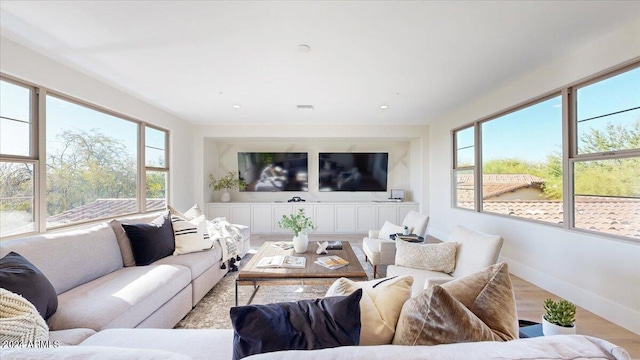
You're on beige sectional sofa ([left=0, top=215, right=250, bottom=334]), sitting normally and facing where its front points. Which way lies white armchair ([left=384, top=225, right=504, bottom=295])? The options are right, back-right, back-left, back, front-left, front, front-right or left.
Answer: front

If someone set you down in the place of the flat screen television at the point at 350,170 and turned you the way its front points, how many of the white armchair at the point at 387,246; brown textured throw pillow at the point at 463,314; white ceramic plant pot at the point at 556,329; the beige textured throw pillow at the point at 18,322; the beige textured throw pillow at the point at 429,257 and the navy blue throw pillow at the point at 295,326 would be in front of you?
6

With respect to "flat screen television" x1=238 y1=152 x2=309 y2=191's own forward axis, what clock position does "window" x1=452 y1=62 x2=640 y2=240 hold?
The window is roughly at 11 o'clock from the flat screen television.

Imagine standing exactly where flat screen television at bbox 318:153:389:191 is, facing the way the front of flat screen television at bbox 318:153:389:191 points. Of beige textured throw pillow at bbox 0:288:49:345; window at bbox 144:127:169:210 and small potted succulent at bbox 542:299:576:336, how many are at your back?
0

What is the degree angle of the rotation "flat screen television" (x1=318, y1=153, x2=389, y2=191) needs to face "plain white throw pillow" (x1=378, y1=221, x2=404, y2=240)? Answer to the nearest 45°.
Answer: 0° — it already faces it

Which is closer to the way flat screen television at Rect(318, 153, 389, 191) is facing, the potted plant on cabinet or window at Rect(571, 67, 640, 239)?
the window

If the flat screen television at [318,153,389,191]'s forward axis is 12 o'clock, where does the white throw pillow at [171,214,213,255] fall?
The white throw pillow is roughly at 1 o'clock from the flat screen television.

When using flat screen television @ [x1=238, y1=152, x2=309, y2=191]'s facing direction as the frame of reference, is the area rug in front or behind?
in front

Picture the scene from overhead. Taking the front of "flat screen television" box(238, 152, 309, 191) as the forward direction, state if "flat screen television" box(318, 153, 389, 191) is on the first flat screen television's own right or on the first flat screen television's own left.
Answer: on the first flat screen television's own left

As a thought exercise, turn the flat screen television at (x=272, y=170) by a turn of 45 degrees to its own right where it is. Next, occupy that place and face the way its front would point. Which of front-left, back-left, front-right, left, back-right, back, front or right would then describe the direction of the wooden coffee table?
front-left

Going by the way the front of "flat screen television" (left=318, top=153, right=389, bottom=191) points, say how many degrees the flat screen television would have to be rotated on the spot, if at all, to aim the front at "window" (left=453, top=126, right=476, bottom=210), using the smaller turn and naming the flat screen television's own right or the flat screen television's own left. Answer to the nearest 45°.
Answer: approximately 45° to the flat screen television's own left

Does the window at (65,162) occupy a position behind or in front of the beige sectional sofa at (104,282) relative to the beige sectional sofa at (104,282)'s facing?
behind

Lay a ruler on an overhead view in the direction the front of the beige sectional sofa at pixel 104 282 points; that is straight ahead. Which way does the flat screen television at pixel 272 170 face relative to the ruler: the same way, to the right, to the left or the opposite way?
to the right

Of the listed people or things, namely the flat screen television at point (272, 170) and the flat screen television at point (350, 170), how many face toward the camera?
2

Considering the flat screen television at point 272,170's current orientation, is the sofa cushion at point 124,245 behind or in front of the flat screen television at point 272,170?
in front

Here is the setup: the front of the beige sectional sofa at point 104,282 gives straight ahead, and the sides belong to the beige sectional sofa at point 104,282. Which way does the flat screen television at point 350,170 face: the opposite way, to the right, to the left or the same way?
to the right

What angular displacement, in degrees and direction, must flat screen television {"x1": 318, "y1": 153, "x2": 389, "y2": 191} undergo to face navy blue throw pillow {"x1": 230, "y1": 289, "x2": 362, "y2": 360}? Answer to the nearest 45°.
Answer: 0° — it already faces it

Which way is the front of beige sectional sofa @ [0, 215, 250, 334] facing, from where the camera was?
facing the viewer and to the right of the viewer

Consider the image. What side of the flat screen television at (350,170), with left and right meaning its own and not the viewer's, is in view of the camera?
front

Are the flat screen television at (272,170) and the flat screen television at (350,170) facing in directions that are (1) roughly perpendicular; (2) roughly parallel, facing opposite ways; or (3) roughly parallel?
roughly parallel
